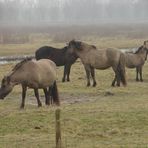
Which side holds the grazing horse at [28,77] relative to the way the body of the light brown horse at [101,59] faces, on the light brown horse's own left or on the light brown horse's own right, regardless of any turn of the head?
on the light brown horse's own left

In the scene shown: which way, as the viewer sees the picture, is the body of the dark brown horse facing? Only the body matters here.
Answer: to the viewer's right

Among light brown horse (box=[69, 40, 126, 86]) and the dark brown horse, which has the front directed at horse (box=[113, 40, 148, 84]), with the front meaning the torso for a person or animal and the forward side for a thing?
the dark brown horse

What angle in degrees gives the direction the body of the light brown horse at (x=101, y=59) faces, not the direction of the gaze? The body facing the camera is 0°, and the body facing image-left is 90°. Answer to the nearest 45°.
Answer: approximately 90°

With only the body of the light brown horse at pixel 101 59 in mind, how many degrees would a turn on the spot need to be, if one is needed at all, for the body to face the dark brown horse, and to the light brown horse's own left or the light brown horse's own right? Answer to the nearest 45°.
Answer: approximately 45° to the light brown horse's own right
